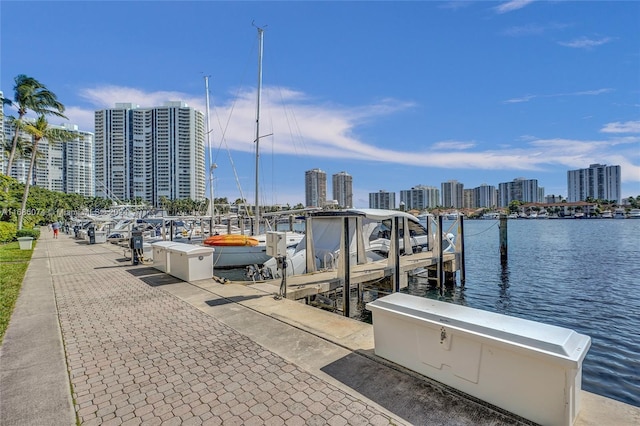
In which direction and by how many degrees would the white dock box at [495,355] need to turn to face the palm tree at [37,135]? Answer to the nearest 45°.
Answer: approximately 45° to its right

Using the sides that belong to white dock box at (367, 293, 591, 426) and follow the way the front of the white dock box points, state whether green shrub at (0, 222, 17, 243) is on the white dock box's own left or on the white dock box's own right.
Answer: on the white dock box's own right

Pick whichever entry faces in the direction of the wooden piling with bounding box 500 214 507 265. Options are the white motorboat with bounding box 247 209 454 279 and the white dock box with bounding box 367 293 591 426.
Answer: the white motorboat

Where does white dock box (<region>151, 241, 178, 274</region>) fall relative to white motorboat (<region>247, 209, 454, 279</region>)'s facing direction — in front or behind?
behind

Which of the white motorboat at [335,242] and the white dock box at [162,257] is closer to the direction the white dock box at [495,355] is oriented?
the white dock box

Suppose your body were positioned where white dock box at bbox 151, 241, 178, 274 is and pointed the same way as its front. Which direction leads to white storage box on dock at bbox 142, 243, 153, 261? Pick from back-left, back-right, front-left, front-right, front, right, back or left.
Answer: back-right

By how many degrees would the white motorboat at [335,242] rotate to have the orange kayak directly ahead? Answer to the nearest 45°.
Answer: approximately 135° to its left

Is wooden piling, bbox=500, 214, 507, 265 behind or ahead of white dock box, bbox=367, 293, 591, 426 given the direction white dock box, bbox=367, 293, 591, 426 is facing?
behind

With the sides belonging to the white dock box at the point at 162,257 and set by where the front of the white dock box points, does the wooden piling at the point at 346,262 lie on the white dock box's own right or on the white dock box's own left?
on the white dock box's own left

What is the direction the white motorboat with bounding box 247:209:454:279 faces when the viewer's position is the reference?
facing away from the viewer and to the right of the viewer

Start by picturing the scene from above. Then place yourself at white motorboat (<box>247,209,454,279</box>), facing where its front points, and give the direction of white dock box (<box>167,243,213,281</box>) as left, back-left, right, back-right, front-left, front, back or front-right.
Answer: back
